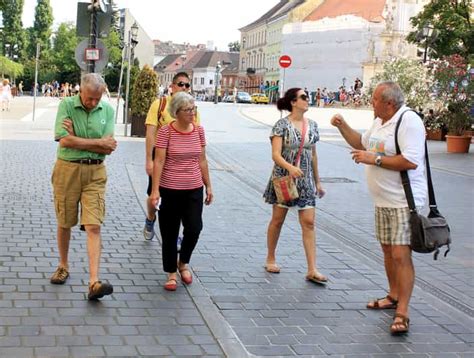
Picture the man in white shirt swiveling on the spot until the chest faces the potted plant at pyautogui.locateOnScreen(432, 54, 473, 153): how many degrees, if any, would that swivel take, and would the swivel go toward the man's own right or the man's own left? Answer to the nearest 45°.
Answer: approximately 135° to the man's own right

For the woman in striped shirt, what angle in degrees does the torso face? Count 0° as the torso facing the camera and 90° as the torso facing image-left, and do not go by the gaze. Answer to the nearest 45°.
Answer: approximately 0°

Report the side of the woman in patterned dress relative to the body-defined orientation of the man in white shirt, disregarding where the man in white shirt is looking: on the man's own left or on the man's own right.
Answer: on the man's own right

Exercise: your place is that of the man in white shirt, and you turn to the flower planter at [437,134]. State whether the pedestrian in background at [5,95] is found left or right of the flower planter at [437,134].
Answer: left

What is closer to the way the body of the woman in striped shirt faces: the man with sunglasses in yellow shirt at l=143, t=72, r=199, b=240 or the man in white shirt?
the man in white shirt

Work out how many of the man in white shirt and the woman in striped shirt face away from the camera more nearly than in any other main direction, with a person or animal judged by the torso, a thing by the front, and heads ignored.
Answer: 0

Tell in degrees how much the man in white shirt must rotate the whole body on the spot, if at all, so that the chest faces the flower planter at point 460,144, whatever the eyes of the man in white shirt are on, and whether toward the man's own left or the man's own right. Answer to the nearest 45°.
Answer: approximately 135° to the man's own right

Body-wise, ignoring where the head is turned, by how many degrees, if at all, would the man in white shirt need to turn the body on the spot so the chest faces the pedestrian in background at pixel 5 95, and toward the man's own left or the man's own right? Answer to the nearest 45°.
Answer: approximately 90° to the man's own right

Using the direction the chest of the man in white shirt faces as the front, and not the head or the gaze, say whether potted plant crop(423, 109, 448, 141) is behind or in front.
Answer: behind

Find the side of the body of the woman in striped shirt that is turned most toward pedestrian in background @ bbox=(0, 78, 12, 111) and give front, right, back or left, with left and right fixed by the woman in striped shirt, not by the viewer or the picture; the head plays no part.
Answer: back

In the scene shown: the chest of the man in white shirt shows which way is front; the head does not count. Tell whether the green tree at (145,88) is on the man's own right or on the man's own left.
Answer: on the man's own right

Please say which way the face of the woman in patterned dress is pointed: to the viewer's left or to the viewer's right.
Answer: to the viewer's right

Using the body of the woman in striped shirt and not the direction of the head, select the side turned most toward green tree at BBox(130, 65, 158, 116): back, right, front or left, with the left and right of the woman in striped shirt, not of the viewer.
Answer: back

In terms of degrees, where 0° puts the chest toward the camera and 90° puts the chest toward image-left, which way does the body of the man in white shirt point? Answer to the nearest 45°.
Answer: approximately 45°

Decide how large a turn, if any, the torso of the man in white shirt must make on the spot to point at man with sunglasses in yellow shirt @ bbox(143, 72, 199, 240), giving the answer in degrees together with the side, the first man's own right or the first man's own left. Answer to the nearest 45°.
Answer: approximately 90° to the first man's own right

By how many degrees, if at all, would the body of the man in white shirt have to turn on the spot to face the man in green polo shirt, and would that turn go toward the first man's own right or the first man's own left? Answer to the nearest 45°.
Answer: approximately 45° to the first man's own right
